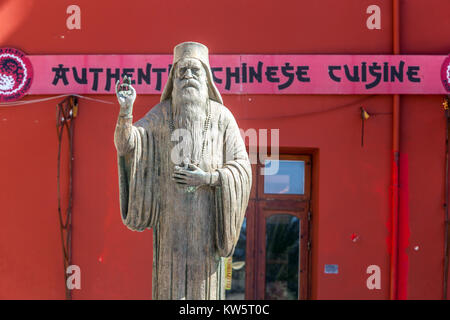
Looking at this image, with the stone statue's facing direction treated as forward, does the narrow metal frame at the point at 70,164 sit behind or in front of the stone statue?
behind

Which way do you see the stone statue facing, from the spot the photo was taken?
facing the viewer

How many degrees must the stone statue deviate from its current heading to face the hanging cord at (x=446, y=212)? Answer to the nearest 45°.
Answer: approximately 135° to its left
